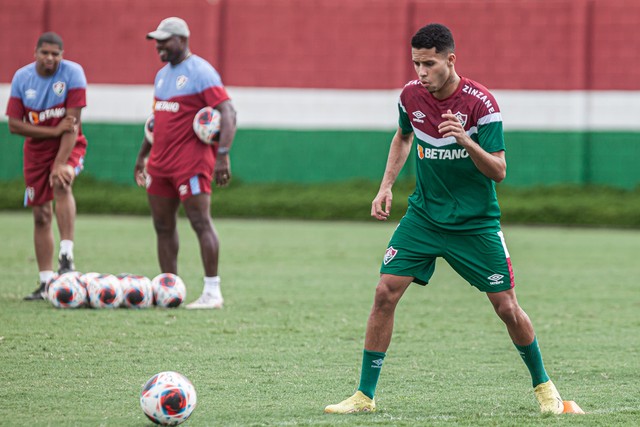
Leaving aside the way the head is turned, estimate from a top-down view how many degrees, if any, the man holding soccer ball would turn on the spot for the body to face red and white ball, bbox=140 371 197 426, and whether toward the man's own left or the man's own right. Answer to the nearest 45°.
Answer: approximately 45° to the man's own left

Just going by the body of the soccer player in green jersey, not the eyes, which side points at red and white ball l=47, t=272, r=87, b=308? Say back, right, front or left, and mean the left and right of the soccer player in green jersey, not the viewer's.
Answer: right

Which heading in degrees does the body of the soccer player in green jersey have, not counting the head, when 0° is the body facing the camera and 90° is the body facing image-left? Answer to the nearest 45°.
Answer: approximately 45°

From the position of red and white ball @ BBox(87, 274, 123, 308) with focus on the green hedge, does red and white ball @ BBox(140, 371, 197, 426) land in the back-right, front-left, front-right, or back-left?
back-right
